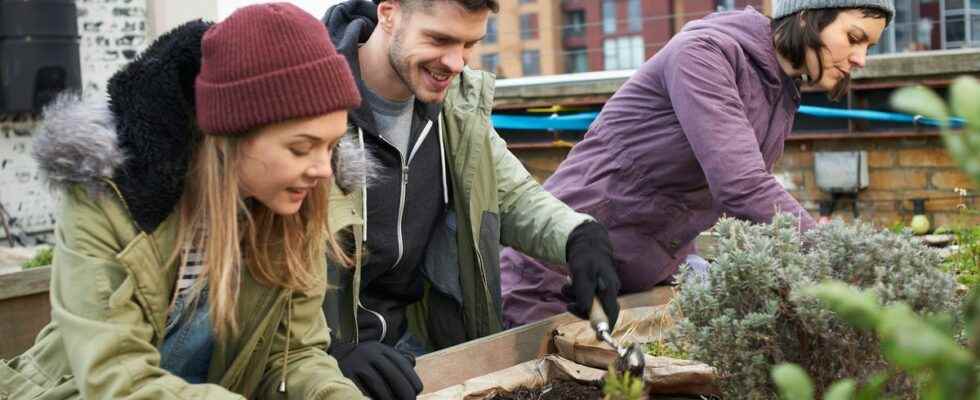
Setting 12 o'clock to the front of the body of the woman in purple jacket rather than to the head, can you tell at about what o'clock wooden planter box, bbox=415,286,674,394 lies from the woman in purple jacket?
The wooden planter box is roughly at 4 o'clock from the woman in purple jacket.

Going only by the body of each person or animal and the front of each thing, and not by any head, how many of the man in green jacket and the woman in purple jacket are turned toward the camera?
1

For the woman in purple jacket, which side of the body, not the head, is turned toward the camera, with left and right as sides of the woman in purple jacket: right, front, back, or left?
right

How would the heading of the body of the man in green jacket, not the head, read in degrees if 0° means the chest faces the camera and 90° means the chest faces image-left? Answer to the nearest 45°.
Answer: approximately 0°

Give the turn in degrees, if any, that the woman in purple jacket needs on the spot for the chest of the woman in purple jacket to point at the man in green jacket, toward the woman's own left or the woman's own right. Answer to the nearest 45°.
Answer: approximately 135° to the woman's own right

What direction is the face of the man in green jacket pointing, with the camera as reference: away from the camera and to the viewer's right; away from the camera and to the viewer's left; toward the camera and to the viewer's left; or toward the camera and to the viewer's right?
toward the camera and to the viewer's right

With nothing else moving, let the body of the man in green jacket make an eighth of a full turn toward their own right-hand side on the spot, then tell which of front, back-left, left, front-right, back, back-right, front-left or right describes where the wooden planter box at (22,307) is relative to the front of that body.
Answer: right

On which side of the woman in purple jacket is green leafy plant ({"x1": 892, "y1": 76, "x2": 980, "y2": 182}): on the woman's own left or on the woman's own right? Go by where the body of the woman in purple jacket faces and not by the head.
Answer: on the woman's own right

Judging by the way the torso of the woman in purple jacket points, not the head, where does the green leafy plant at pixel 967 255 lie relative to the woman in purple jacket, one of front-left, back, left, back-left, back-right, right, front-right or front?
front-left

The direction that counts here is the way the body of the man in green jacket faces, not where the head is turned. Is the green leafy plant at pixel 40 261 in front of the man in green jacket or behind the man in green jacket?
behind

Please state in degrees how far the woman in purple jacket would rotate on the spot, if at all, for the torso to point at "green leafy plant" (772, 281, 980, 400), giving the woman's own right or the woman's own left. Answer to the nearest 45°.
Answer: approximately 90° to the woman's own right
